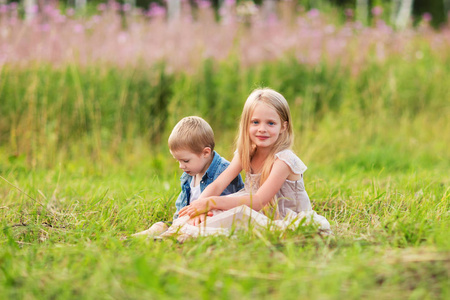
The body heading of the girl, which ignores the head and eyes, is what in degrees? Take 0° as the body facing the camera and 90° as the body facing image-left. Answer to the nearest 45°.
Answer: approximately 45°

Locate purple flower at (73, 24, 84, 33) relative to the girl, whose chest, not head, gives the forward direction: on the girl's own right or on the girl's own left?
on the girl's own right
